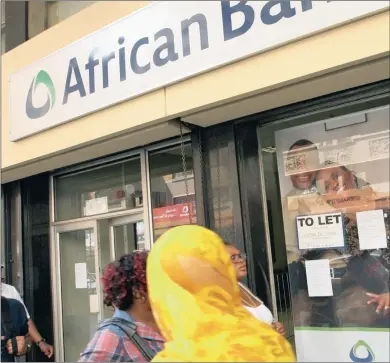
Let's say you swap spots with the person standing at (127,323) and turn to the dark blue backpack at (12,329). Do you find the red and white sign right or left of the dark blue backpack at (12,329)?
right

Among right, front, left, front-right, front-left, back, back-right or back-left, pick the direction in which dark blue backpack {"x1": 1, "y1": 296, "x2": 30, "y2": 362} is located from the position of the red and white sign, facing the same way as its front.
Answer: front-right

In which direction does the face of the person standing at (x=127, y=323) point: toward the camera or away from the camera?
away from the camera

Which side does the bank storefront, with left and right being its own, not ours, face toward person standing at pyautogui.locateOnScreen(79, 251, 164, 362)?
front

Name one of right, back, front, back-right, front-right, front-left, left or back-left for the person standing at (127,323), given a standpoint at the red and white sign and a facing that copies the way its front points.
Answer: front-left

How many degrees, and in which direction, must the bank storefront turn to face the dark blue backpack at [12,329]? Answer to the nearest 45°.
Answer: approximately 45° to its right

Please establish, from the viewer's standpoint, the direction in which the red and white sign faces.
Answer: facing the viewer and to the left of the viewer
